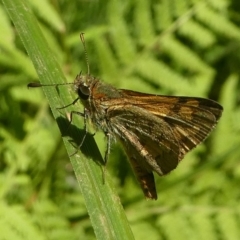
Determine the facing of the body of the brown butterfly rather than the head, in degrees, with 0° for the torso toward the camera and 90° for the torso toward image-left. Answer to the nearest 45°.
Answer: approximately 90°
